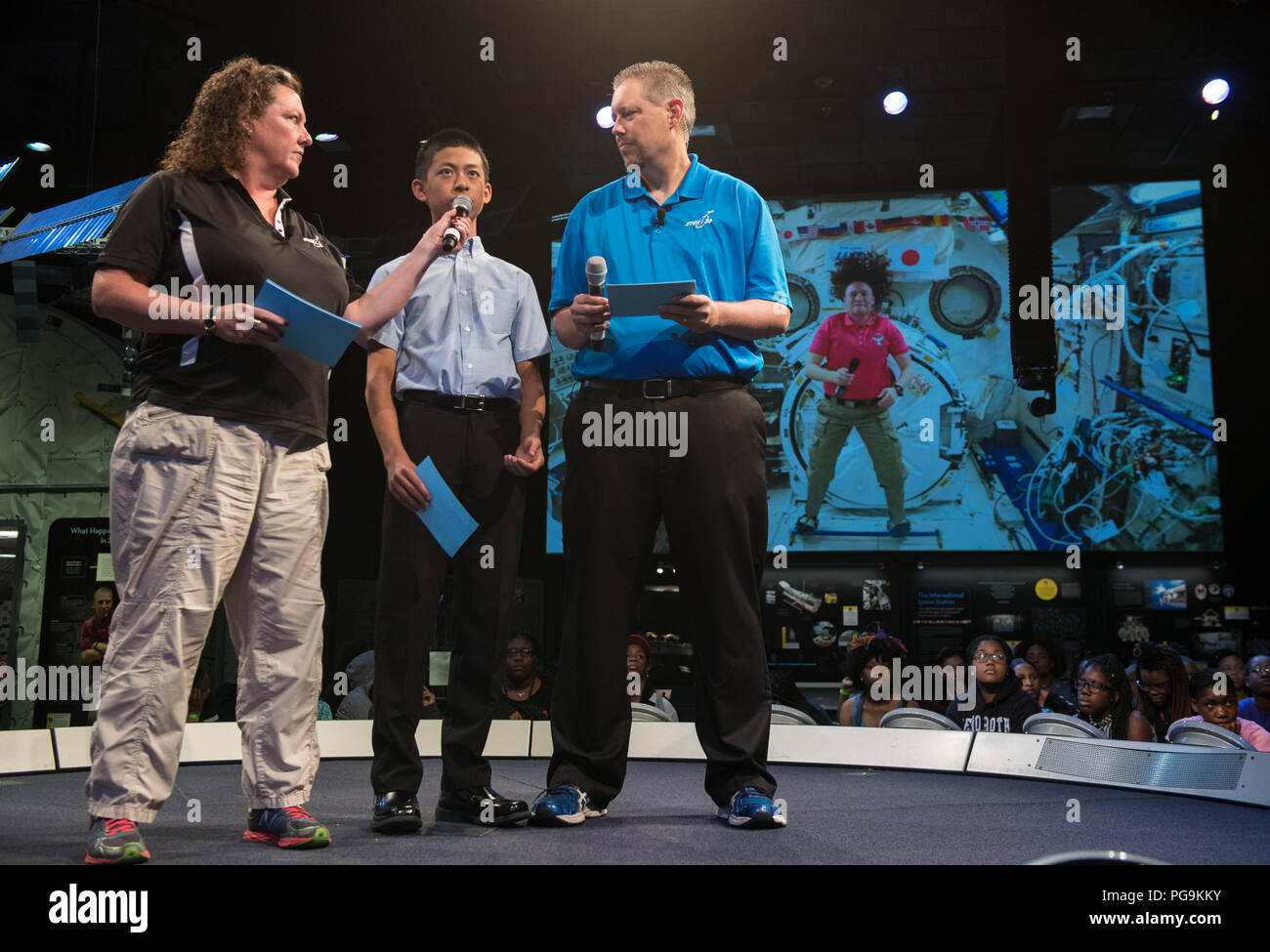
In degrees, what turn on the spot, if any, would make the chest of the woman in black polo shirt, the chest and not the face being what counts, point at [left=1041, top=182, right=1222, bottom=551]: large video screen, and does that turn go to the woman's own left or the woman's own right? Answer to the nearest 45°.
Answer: approximately 90° to the woman's own left

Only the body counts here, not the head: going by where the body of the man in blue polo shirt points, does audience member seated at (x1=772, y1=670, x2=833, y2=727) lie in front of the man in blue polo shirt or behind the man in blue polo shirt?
behind

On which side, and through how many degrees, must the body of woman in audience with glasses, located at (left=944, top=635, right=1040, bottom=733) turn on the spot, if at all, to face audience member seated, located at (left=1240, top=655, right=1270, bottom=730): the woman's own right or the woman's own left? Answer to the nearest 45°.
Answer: approximately 135° to the woman's own left

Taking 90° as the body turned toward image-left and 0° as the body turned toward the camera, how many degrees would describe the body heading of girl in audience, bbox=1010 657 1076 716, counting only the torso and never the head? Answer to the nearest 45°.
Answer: approximately 45°

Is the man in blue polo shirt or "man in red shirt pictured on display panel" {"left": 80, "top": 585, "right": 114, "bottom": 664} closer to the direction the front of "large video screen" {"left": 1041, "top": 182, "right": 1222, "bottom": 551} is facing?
the man in blue polo shirt

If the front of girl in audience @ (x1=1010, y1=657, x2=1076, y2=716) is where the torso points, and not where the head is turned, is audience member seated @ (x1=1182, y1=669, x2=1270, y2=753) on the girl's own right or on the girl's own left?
on the girl's own left

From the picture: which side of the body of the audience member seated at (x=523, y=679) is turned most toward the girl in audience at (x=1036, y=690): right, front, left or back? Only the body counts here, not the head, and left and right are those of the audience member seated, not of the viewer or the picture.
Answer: left

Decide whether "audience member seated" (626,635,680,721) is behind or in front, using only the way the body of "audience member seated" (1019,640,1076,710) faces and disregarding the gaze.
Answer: in front

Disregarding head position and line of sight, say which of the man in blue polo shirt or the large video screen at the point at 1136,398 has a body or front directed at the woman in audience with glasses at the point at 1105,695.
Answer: the large video screen

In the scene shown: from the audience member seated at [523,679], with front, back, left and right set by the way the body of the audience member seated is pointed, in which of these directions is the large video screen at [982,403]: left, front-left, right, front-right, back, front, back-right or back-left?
back-left

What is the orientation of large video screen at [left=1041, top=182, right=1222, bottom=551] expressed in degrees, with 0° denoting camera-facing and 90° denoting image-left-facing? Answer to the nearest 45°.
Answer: approximately 0°
